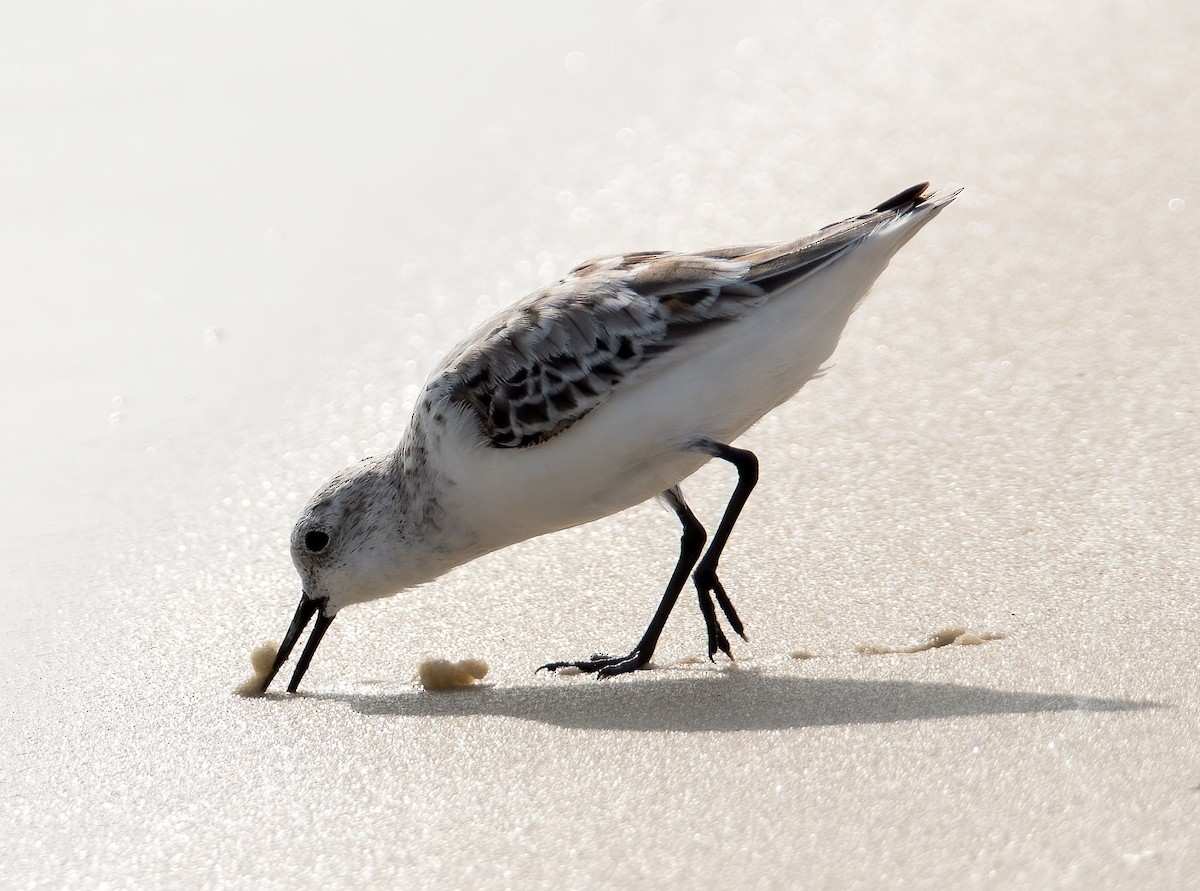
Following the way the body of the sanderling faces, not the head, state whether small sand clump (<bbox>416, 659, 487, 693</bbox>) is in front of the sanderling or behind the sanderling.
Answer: in front

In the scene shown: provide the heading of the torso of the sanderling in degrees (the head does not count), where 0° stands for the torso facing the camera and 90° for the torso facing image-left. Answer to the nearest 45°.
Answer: approximately 90°

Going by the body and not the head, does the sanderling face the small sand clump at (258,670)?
yes
